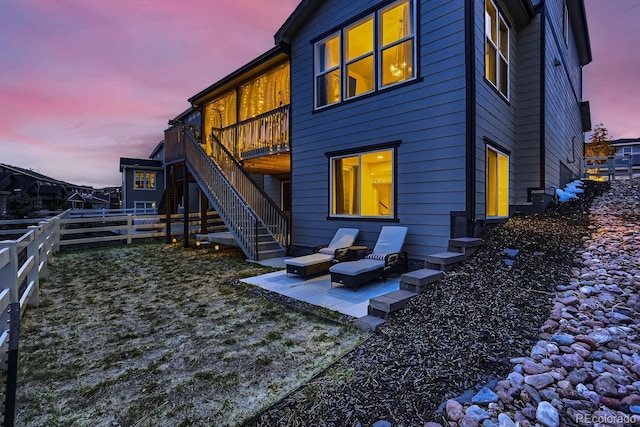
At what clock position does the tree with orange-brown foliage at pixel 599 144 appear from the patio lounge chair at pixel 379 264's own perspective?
The tree with orange-brown foliage is roughly at 6 o'clock from the patio lounge chair.

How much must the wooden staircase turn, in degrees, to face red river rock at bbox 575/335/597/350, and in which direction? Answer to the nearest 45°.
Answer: approximately 45° to its right

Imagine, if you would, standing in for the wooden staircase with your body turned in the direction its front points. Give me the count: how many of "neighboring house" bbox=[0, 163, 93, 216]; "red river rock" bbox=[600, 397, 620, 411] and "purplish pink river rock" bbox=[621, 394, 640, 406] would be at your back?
1

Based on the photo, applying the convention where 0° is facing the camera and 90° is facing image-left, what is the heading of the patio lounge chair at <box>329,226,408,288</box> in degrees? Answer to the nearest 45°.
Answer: approximately 45°

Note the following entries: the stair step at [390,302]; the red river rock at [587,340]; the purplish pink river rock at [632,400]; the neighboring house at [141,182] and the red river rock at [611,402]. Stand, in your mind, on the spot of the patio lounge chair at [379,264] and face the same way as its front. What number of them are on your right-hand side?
1

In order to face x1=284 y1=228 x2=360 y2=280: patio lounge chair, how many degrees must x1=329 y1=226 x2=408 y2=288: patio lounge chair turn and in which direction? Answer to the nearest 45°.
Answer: approximately 90° to its right

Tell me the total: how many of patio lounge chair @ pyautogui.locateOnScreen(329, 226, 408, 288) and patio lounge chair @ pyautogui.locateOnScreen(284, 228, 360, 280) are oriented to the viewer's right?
0

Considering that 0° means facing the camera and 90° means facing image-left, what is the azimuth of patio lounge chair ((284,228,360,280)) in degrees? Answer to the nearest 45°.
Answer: approximately 45°

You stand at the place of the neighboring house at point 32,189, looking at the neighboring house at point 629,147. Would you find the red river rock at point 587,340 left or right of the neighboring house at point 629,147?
right

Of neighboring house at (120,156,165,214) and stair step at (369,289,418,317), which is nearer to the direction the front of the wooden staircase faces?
the stair step

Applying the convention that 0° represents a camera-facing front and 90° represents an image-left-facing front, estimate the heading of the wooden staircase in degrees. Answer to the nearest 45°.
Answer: approximately 315°
